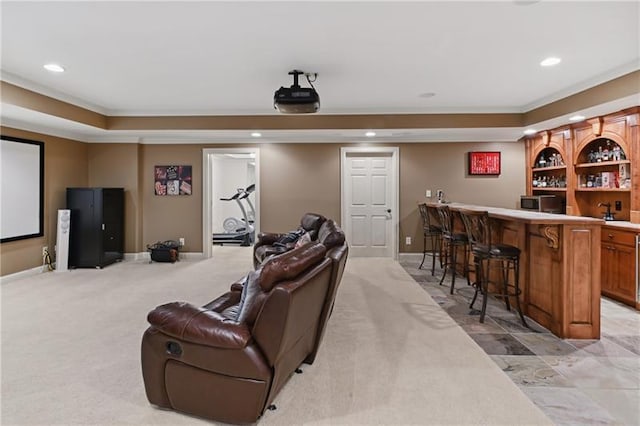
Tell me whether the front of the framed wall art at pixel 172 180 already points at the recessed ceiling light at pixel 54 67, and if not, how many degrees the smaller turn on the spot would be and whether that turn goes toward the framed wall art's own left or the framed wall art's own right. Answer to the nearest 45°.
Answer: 0° — it already faces it

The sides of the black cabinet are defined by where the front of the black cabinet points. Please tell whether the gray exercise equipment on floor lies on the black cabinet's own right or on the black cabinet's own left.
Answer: on the black cabinet's own left

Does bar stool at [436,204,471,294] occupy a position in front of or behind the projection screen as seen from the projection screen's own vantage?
in front

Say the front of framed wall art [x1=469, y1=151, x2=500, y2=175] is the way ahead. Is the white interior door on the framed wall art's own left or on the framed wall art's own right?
on the framed wall art's own right

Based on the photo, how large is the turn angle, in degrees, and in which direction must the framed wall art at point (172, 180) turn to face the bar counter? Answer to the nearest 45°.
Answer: approximately 45° to its left

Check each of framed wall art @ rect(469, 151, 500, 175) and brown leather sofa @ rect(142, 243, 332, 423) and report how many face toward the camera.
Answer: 1

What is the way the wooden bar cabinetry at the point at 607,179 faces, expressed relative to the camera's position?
facing the viewer and to the left of the viewer
